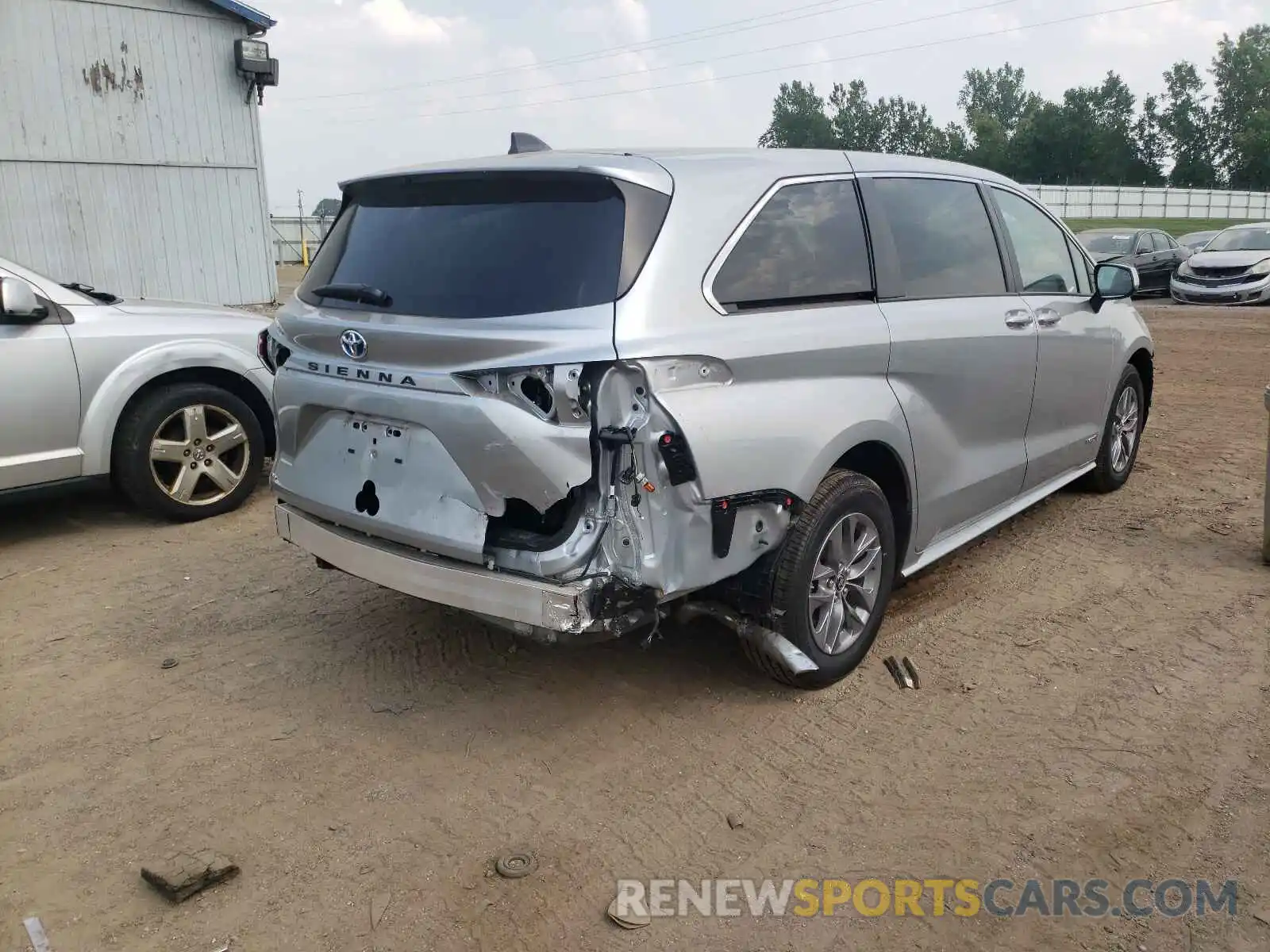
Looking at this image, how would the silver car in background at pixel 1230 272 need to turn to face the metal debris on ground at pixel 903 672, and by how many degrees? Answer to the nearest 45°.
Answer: approximately 45° to its left

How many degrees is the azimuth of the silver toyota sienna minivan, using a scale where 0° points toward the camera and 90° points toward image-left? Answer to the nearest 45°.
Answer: approximately 225°

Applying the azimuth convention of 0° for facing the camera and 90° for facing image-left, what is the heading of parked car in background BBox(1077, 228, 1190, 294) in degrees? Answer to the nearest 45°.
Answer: approximately 45°

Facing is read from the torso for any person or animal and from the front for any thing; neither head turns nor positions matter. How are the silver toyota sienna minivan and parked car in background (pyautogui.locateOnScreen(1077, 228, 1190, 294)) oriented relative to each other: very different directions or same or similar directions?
very different directions

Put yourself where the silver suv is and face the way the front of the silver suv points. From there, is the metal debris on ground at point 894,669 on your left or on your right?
on your right

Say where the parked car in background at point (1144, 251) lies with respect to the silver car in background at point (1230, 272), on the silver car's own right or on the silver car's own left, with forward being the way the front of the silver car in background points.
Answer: on the silver car's own right

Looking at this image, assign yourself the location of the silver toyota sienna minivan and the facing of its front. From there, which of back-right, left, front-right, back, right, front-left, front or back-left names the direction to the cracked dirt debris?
back

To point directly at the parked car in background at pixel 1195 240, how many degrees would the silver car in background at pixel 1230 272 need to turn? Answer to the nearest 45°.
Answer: approximately 135° to its right

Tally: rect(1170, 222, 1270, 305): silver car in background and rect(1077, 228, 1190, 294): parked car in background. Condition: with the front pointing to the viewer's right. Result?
0

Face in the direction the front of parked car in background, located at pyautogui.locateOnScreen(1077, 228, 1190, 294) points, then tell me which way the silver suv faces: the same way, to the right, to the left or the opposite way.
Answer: the opposite way

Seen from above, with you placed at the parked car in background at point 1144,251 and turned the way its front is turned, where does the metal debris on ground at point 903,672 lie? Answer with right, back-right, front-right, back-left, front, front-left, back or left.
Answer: front-left

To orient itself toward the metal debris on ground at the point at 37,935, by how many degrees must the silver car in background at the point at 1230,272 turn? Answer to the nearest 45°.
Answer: approximately 45° to its left
